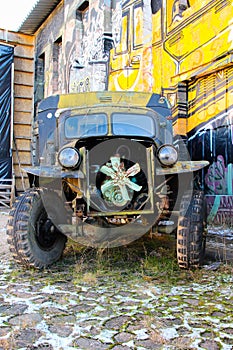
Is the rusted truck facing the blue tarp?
no

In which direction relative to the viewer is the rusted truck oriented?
toward the camera
